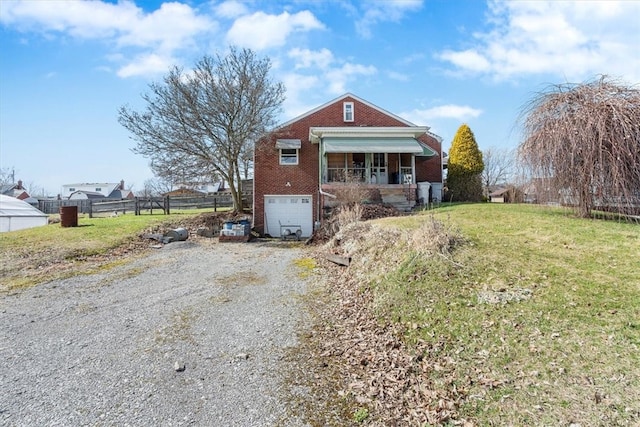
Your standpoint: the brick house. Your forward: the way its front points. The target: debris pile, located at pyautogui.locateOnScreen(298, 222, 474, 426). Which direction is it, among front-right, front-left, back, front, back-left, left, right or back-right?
front

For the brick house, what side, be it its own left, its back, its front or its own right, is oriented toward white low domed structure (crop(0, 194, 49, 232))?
right

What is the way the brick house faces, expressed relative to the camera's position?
facing the viewer
